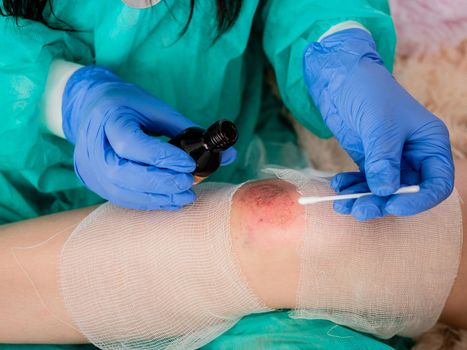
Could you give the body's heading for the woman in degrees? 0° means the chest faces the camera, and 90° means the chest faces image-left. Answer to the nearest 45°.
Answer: approximately 0°
